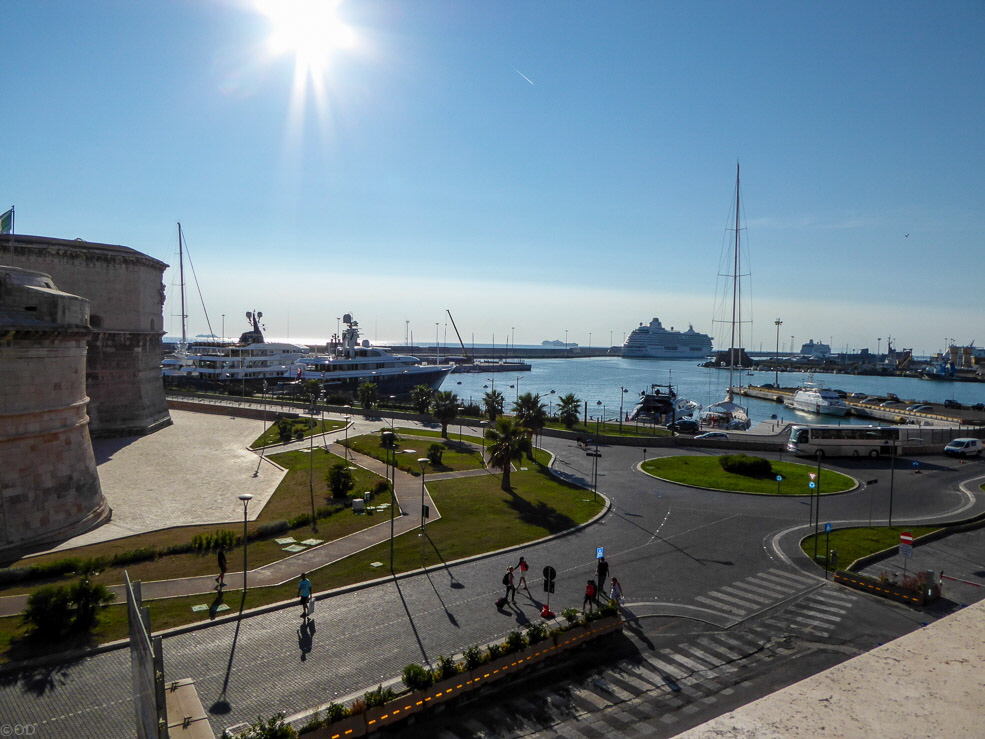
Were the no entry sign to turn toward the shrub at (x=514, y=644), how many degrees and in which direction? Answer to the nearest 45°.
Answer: approximately 45° to its right

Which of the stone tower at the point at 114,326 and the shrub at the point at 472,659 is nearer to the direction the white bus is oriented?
the stone tower

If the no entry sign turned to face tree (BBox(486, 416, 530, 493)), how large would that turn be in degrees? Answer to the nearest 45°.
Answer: approximately 90° to its right

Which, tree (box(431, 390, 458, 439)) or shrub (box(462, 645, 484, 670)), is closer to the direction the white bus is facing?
the tree

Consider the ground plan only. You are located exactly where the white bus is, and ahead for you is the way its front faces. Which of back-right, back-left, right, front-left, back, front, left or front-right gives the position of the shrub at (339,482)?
front-left

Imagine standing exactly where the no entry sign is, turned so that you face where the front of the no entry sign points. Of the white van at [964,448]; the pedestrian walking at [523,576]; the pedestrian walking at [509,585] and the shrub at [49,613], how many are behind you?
1

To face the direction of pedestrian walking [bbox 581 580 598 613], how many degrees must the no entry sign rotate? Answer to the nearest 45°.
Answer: approximately 45° to its right

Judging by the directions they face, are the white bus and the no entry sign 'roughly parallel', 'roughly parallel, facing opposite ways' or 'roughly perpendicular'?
roughly perpendicular

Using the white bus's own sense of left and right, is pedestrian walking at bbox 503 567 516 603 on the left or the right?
on its left

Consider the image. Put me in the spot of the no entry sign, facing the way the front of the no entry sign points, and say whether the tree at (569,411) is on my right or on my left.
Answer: on my right

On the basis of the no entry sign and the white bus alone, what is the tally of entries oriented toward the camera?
1

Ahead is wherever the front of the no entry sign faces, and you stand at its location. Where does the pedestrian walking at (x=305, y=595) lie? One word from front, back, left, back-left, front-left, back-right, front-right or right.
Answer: front-right

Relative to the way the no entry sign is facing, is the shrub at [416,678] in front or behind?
in front

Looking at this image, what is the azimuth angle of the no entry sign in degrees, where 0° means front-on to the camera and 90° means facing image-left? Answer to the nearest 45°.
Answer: approximately 0°
